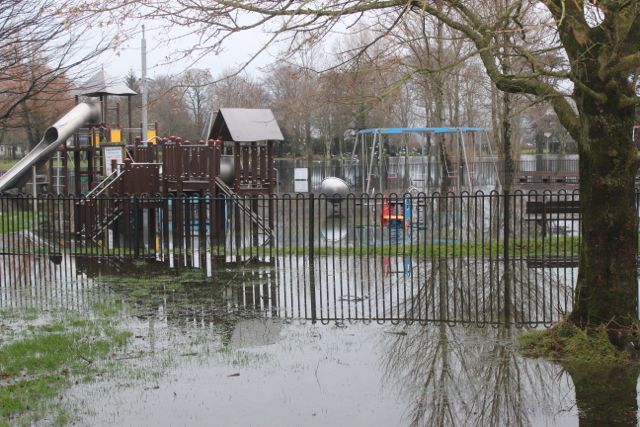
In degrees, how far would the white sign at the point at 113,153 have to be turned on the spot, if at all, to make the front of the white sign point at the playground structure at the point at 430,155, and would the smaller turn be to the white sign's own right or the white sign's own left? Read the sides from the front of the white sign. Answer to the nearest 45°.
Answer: approximately 90° to the white sign's own left

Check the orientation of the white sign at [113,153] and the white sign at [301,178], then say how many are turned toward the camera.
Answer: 2

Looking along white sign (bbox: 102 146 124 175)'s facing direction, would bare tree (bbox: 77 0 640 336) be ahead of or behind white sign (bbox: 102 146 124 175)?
ahead

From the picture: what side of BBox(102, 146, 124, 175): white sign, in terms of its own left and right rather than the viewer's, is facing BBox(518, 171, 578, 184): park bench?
left

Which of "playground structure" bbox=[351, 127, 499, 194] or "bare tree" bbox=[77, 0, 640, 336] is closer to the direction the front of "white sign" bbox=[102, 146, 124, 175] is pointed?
the bare tree

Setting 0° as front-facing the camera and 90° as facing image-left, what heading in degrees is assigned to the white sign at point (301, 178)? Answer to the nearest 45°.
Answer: approximately 0°

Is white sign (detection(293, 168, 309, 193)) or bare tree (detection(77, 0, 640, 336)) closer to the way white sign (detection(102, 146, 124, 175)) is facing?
the bare tree

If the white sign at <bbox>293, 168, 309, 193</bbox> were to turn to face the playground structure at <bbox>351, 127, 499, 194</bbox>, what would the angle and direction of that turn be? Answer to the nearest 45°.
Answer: approximately 45° to its left

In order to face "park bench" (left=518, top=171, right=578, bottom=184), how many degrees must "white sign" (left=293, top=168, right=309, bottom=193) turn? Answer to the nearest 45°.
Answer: approximately 90° to its left
